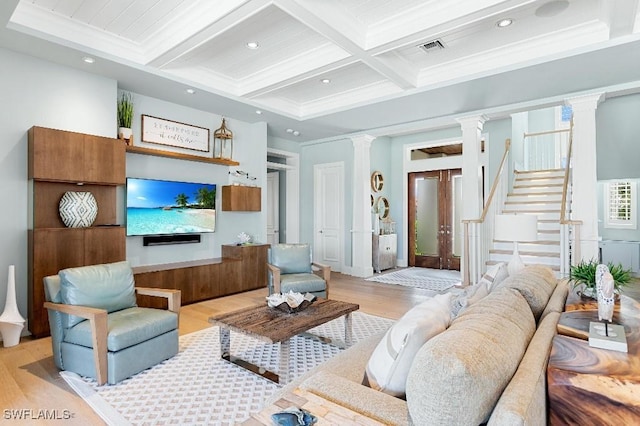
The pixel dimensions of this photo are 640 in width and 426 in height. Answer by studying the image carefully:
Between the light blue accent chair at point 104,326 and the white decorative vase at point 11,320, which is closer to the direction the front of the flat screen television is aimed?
the light blue accent chair

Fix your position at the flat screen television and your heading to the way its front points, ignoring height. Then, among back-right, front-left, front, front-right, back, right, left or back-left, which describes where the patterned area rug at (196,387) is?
front-right

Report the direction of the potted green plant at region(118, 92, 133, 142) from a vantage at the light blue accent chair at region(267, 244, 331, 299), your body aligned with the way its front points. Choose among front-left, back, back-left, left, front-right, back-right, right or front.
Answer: back-right

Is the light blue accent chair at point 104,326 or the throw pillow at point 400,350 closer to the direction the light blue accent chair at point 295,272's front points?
the throw pillow

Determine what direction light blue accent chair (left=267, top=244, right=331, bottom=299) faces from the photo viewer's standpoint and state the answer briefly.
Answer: facing the viewer and to the right of the viewer

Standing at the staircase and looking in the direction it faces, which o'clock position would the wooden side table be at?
The wooden side table is roughly at 12 o'clock from the staircase.

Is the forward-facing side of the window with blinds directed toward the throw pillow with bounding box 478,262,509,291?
yes

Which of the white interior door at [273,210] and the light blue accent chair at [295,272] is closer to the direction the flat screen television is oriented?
the light blue accent chair

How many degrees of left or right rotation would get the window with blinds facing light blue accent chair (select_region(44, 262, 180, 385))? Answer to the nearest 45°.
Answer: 0° — it already faces it

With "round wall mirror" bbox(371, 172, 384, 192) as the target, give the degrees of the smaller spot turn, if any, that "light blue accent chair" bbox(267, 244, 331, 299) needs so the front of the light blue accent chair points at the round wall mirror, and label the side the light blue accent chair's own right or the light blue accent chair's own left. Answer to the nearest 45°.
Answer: approximately 90° to the light blue accent chair's own left

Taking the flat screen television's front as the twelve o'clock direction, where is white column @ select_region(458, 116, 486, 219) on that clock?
The white column is roughly at 11 o'clock from the flat screen television.

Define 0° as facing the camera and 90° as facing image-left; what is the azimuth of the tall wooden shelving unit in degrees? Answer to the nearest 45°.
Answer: approximately 315°

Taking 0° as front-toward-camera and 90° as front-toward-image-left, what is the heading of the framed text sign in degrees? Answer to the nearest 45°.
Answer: approximately 315°

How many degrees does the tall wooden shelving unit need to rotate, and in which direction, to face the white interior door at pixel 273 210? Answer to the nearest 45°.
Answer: approximately 90° to its left
